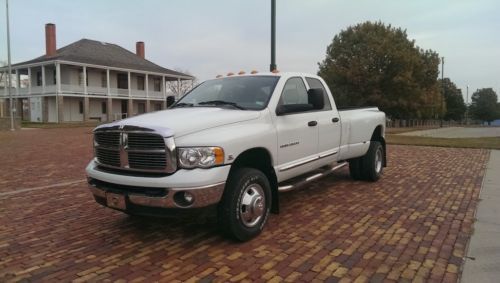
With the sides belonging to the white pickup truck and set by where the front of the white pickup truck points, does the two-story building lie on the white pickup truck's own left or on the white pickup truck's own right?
on the white pickup truck's own right

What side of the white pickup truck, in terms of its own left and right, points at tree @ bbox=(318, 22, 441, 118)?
back

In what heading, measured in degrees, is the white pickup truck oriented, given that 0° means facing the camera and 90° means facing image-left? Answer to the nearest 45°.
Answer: approximately 45°

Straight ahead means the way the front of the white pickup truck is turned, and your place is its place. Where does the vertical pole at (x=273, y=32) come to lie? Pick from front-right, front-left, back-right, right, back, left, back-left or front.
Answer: back-right

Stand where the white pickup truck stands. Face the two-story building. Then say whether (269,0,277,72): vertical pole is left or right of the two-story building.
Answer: right
